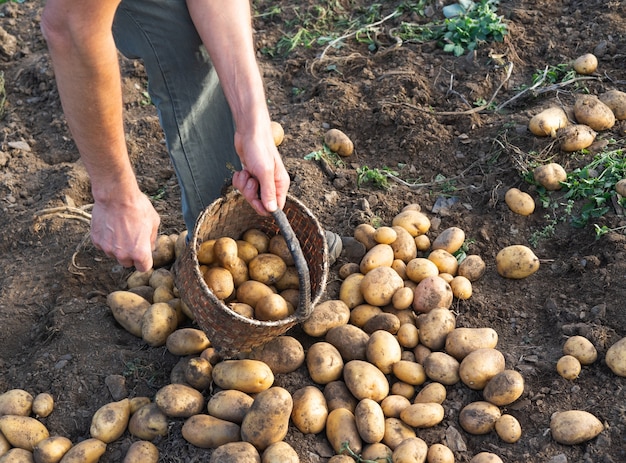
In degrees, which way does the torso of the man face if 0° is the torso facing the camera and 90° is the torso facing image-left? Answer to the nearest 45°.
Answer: approximately 315°

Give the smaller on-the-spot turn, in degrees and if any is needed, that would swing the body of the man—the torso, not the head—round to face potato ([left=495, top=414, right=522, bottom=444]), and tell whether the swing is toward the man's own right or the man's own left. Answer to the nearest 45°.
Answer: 0° — they already face it

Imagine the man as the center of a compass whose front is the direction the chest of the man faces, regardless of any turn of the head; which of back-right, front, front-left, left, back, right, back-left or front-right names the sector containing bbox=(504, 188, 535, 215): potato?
front-left

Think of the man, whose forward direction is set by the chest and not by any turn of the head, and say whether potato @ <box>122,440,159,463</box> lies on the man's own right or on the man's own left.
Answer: on the man's own right

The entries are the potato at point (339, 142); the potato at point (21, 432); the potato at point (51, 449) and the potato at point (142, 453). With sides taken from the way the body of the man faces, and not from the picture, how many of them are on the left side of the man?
1

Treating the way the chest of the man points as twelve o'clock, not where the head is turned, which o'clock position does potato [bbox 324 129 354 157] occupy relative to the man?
The potato is roughly at 9 o'clock from the man.

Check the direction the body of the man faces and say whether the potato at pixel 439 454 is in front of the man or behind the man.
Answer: in front
